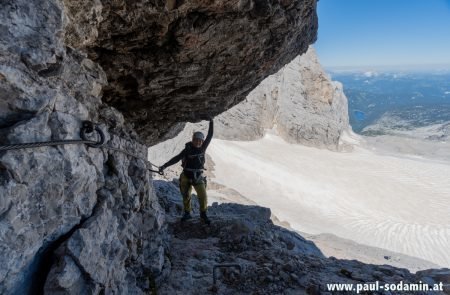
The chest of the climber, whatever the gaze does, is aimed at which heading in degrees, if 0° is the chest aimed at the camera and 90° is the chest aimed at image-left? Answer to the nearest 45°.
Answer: approximately 0°
